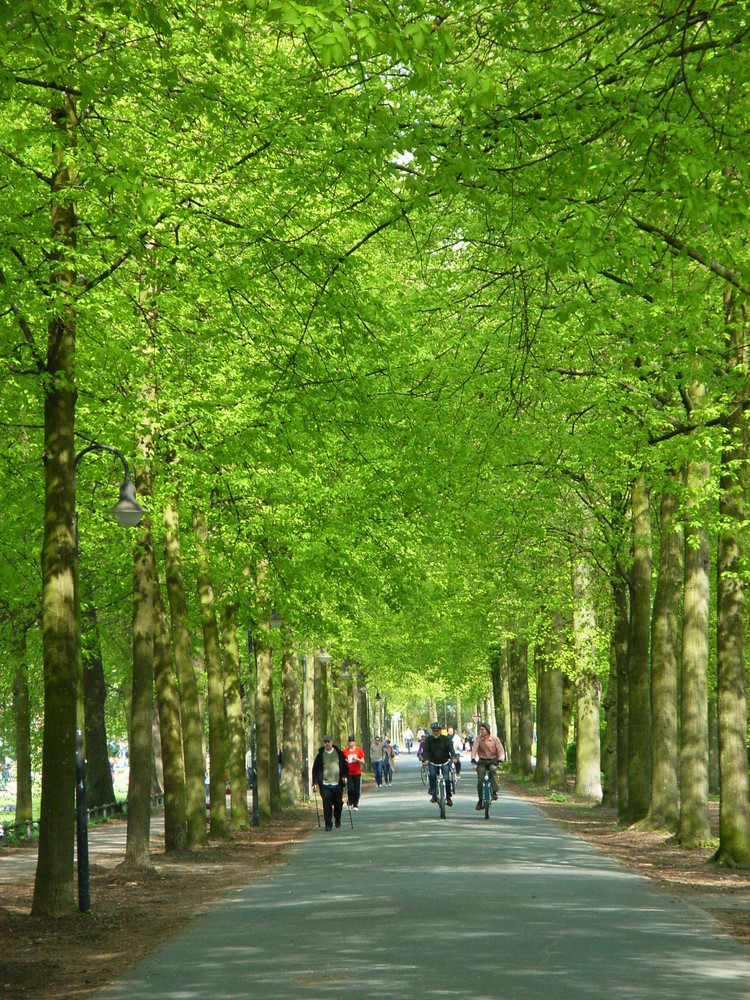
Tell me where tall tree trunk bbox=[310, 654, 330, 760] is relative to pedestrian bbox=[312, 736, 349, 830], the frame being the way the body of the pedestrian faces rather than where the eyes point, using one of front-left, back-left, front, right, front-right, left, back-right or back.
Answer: back

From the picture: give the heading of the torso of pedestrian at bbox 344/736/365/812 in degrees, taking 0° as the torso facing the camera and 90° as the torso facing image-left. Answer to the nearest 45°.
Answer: approximately 0°

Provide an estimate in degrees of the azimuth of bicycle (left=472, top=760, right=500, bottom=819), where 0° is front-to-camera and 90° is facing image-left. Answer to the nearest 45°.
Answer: approximately 0°

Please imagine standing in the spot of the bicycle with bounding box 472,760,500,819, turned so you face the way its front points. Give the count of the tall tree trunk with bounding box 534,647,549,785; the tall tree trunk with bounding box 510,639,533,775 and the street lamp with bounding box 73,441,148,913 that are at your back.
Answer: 2

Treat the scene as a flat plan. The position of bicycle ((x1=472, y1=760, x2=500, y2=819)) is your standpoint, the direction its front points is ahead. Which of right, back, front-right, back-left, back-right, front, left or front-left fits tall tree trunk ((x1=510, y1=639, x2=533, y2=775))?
back
